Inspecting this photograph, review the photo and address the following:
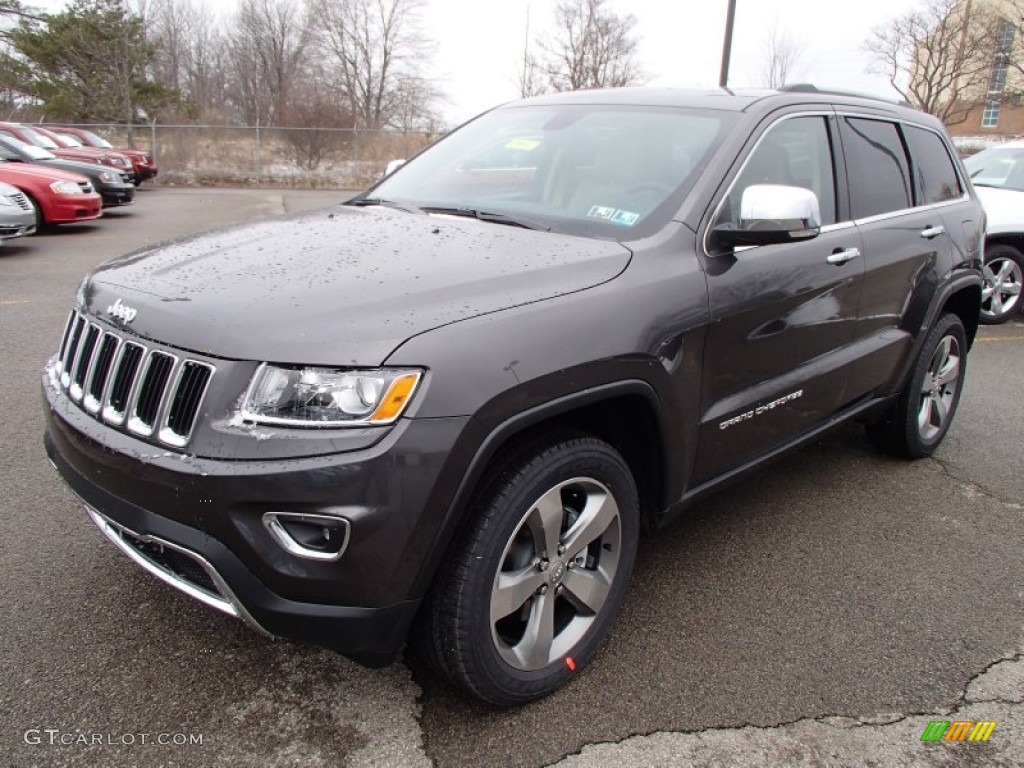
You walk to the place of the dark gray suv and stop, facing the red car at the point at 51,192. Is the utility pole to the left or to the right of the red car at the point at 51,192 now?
right

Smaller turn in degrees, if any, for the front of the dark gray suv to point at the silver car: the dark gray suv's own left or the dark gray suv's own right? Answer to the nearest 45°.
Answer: approximately 90° to the dark gray suv's own right

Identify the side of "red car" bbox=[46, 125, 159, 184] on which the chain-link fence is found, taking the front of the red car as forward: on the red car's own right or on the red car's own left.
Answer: on the red car's own left

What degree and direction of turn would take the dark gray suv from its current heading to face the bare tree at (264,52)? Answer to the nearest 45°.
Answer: approximately 135° to its right

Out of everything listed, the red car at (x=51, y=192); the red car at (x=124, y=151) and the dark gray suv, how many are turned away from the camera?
0

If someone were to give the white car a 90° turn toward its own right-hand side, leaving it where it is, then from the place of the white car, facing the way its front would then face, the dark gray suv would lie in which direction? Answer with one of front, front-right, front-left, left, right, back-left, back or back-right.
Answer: back-left

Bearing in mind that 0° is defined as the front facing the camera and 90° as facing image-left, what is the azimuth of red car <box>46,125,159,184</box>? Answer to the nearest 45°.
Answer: approximately 315°

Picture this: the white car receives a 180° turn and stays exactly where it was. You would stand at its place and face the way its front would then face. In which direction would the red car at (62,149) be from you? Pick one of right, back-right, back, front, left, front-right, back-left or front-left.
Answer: back-left

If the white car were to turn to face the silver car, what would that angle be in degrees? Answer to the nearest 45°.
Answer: approximately 45° to its right

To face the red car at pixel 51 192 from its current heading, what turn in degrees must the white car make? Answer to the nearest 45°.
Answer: approximately 45° to its right

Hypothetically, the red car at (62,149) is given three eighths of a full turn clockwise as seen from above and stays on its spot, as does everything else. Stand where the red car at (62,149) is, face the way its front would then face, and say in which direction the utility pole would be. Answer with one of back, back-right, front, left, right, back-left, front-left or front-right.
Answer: back-left

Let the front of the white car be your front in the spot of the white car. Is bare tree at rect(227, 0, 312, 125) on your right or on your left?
on your right

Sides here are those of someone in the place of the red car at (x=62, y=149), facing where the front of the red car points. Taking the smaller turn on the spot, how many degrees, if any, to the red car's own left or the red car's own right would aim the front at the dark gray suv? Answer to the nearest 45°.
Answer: approximately 45° to the red car's own right

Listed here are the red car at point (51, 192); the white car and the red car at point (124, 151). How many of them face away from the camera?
0

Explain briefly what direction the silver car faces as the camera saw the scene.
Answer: facing the viewer and to the right of the viewer

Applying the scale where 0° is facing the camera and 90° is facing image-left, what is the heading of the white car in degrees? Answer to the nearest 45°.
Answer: approximately 45°
